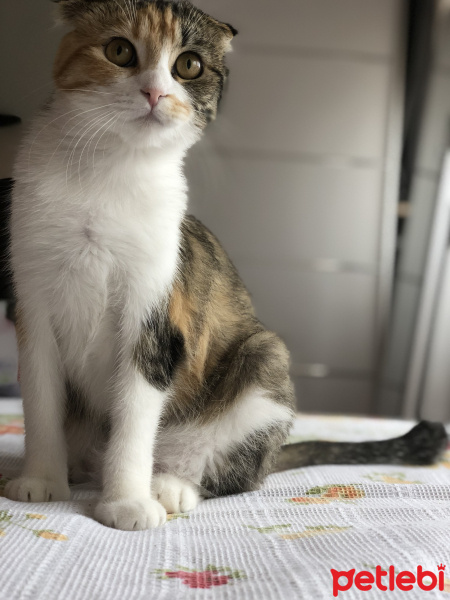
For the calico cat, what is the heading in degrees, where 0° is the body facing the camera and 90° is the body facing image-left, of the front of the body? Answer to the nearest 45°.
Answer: approximately 45°
